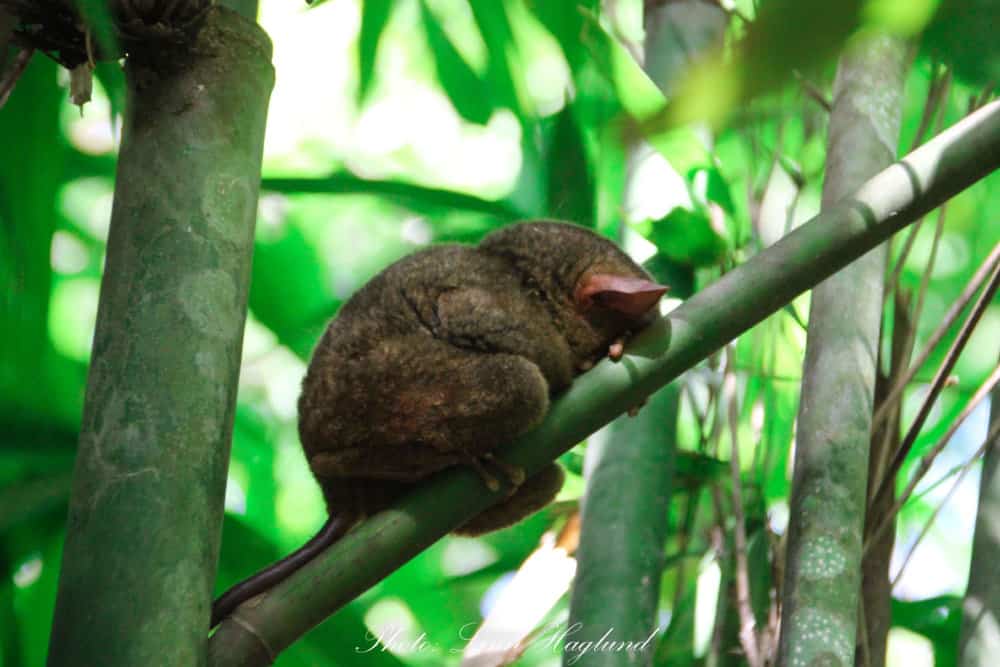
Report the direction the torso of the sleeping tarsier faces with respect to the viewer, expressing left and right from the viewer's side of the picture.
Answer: facing to the right of the viewer

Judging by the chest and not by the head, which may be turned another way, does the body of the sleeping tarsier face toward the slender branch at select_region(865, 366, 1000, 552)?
yes

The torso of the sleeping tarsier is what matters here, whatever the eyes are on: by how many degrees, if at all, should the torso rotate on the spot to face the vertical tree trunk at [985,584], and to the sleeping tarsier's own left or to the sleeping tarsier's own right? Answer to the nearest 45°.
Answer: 0° — it already faces it

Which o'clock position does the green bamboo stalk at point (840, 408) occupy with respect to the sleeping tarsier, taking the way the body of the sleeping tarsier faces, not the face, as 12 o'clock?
The green bamboo stalk is roughly at 12 o'clock from the sleeping tarsier.

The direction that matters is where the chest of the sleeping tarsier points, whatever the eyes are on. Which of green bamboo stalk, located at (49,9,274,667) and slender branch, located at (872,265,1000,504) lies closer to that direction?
the slender branch

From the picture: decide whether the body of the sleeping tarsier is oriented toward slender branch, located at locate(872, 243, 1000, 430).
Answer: yes

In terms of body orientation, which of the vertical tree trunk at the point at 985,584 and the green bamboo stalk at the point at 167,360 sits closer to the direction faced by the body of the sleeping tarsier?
the vertical tree trunk
